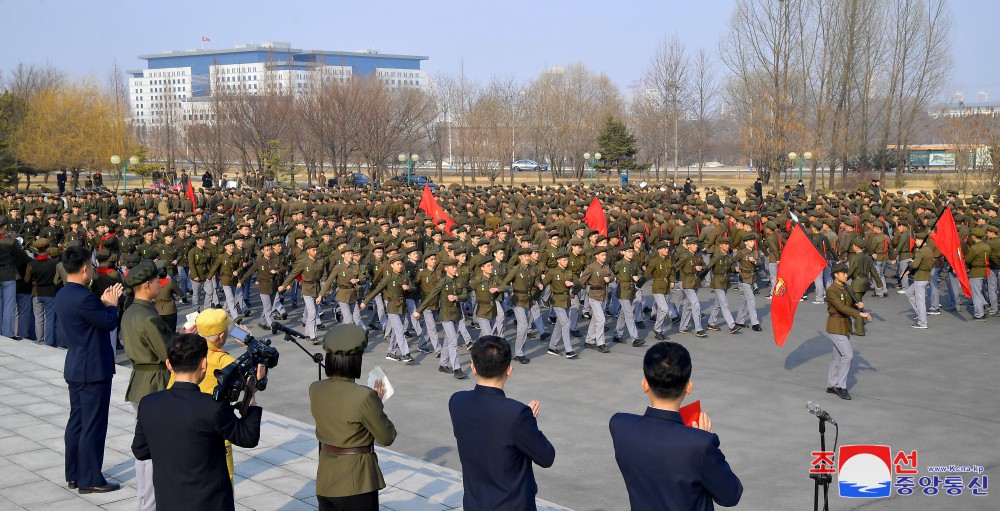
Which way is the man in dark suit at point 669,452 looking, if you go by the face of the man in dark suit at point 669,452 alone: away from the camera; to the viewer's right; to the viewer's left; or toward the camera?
away from the camera

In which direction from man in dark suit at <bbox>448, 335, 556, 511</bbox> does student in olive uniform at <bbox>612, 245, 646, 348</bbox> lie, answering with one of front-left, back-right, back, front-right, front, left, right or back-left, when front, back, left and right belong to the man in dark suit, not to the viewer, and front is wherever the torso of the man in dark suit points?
front-left

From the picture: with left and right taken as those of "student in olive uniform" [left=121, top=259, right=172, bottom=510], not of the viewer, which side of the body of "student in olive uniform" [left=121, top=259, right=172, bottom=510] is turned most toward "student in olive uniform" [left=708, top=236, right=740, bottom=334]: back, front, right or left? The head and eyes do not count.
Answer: front

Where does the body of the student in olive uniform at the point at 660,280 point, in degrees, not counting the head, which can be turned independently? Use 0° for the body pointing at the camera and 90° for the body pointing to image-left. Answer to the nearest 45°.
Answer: approximately 315°

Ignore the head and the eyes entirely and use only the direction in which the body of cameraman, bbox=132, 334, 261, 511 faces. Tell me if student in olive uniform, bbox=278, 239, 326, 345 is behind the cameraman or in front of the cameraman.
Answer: in front

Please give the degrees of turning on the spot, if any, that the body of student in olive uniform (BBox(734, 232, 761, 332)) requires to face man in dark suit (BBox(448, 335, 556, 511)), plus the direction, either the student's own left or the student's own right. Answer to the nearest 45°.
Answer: approximately 45° to the student's own right

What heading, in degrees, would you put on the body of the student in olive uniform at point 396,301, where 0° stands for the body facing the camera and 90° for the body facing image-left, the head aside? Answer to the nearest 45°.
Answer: approximately 315°

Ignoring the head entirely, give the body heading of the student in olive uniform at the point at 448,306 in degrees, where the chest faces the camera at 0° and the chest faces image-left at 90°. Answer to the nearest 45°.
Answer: approximately 315°

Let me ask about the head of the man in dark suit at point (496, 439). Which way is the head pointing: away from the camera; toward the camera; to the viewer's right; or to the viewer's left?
away from the camera

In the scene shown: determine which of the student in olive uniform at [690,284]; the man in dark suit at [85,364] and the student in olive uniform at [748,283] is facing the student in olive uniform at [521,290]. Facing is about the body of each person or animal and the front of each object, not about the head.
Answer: the man in dark suit

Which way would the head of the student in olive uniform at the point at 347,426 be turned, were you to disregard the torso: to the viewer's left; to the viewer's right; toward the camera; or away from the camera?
away from the camera

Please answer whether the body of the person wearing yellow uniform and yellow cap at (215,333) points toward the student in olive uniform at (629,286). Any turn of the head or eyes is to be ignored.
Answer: yes

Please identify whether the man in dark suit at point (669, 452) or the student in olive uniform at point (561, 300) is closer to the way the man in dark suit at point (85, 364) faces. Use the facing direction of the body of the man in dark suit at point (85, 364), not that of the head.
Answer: the student in olive uniform

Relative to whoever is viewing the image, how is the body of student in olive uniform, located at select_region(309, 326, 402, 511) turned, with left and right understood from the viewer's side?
facing away from the viewer and to the right of the viewer

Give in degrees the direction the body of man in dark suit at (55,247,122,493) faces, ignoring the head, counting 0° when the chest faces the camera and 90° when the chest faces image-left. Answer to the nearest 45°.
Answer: approximately 225°
